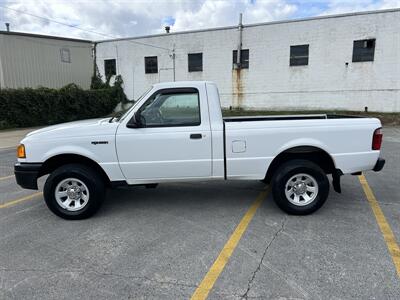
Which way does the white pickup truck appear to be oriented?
to the viewer's left

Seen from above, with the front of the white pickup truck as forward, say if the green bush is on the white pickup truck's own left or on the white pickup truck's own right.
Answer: on the white pickup truck's own right
